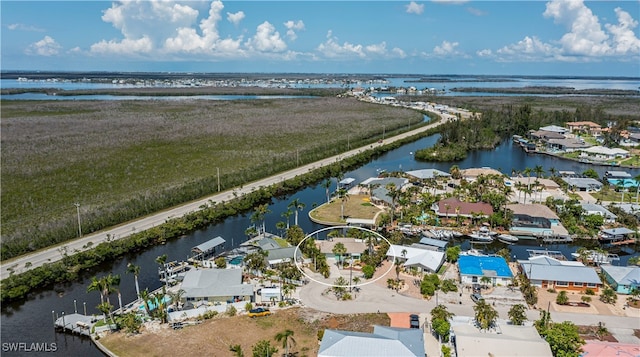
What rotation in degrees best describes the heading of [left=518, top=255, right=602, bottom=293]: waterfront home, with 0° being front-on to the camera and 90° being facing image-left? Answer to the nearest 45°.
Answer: approximately 0°

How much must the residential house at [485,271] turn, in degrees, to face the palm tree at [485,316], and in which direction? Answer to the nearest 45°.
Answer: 0° — it already faces it

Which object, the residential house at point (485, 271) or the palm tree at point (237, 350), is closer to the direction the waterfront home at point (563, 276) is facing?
the palm tree

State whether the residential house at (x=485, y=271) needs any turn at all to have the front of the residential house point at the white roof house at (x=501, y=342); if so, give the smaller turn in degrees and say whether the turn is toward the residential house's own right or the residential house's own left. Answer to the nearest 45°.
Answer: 0° — it already faces it

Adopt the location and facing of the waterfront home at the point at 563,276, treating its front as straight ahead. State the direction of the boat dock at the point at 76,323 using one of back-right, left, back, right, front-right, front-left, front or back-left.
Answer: front-right

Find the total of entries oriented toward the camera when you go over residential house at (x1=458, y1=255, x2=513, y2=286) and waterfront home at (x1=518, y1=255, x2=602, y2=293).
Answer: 2

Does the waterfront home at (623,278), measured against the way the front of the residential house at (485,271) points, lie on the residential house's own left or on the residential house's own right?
on the residential house's own left

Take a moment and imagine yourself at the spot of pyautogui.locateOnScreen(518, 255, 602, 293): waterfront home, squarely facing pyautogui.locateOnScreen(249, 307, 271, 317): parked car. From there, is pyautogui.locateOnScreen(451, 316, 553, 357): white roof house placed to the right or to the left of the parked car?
left

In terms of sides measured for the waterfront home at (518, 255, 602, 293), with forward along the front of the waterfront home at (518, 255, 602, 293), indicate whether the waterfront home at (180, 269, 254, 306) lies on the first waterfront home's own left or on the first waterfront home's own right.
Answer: on the first waterfront home's own right

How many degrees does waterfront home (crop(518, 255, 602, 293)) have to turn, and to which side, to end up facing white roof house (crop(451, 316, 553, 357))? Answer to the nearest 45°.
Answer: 0° — it already faces it

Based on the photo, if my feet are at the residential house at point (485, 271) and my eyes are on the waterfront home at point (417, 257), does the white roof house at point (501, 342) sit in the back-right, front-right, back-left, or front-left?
back-left

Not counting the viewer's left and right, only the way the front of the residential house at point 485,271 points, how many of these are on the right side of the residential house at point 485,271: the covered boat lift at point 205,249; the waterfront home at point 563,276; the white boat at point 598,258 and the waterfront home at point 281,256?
2

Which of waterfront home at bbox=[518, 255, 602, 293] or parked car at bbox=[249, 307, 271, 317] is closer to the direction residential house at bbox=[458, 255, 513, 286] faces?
the parked car
